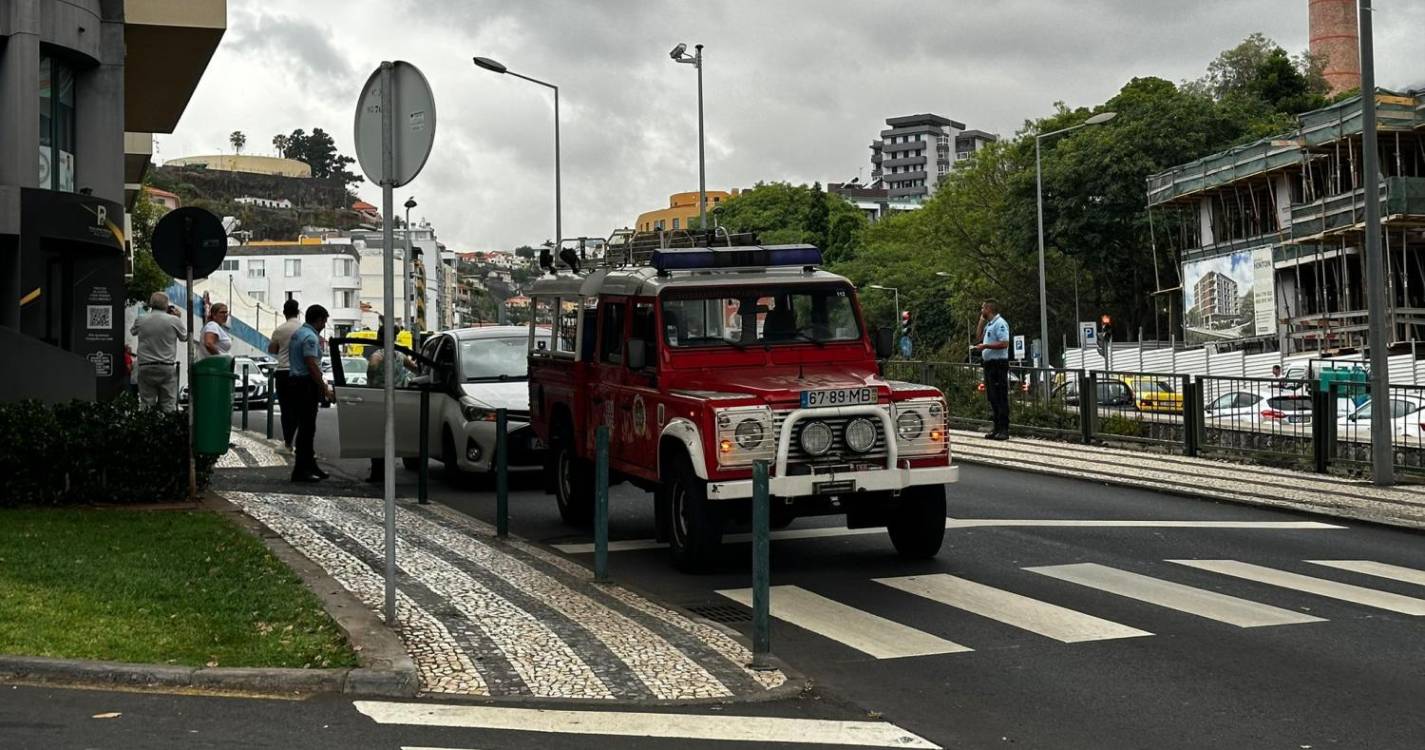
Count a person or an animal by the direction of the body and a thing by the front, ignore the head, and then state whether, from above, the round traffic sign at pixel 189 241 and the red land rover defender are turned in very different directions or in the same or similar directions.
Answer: very different directions

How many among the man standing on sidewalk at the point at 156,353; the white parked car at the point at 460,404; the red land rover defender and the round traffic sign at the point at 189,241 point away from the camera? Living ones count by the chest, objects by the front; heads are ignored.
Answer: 2

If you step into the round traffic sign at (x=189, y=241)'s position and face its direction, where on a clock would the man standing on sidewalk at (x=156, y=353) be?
The man standing on sidewalk is roughly at 12 o'clock from the round traffic sign.

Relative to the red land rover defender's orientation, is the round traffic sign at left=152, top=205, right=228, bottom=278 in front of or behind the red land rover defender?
behind

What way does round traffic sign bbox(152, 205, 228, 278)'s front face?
away from the camera

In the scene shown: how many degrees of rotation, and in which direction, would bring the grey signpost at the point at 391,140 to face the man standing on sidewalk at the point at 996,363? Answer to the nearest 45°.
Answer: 0° — it already faces them

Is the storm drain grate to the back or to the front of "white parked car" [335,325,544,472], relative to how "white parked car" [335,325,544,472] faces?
to the front

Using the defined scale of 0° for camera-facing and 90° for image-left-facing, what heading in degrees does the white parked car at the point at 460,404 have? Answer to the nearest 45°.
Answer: approximately 315°

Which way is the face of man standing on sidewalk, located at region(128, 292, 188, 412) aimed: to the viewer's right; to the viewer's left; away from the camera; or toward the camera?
away from the camera

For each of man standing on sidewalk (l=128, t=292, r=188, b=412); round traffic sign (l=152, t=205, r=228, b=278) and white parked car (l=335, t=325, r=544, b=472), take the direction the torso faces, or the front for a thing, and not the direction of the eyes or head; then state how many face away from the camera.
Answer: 2

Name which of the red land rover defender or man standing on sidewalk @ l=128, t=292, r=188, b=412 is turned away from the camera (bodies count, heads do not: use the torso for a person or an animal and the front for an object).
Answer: the man standing on sidewalk

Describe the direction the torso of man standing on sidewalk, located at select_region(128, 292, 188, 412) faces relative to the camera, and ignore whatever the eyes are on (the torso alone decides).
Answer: away from the camera

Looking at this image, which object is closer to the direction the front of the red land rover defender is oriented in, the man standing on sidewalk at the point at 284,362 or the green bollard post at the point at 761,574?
the green bollard post

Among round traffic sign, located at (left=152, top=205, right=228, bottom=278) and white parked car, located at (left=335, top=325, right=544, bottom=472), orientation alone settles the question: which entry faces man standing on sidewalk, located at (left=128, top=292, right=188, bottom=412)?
the round traffic sign
